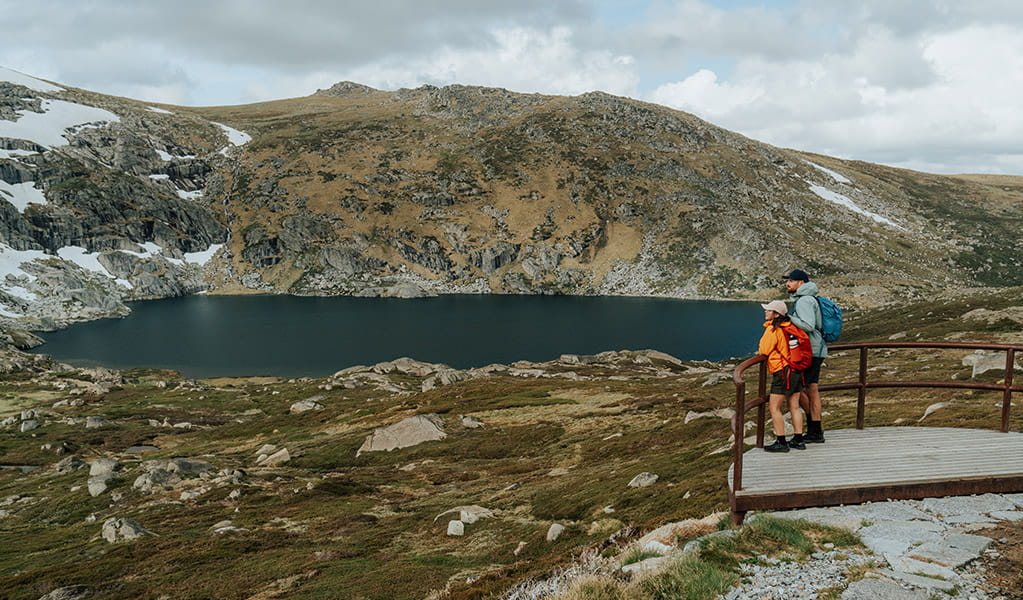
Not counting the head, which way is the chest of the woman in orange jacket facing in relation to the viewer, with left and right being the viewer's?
facing to the left of the viewer

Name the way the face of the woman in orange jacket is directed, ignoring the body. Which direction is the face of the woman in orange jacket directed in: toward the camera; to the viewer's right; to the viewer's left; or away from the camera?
to the viewer's left

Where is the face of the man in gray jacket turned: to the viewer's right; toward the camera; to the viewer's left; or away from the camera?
to the viewer's left

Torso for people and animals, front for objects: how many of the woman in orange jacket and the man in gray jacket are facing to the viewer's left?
2

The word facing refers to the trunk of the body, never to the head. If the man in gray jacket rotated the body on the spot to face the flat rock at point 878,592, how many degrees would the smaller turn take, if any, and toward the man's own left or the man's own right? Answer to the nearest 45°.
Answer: approximately 90° to the man's own left

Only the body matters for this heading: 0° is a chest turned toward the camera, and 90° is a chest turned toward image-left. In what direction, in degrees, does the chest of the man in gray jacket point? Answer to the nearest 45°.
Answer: approximately 90°
